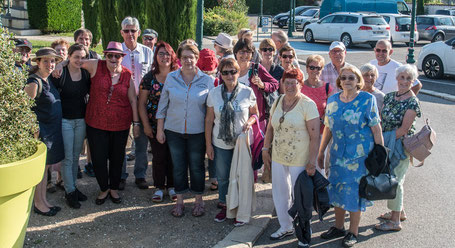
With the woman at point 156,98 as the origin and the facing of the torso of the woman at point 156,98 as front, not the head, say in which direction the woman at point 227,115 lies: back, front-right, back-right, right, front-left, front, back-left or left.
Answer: front-left

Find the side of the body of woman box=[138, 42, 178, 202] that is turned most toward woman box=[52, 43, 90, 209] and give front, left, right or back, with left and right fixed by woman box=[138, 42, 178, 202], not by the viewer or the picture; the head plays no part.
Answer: right

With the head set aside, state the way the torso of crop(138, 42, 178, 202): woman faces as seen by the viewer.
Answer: toward the camera

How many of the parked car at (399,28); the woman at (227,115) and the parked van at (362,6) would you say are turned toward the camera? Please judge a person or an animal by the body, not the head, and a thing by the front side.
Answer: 1

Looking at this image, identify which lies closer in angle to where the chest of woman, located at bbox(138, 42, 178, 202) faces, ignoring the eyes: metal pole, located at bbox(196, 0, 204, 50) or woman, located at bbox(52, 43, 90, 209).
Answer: the woman

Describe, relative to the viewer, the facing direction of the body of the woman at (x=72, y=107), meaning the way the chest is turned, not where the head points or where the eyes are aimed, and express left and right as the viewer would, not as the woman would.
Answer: facing the viewer and to the right of the viewer

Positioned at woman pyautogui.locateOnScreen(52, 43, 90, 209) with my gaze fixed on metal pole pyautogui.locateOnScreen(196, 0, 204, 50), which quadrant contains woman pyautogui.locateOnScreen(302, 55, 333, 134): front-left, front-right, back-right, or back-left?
front-right

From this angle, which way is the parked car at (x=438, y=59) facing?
to the viewer's left

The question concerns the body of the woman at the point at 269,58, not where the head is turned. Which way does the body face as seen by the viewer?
toward the camera

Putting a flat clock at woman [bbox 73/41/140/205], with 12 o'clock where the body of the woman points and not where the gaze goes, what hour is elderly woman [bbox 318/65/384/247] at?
The elderly woman is roughly at 10 o'clock from the woman.

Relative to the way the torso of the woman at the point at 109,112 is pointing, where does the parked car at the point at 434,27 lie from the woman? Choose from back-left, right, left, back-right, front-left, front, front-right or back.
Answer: back-left

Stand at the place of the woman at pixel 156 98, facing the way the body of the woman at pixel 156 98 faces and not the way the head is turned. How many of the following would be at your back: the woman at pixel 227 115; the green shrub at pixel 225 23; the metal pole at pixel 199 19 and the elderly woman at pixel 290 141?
2

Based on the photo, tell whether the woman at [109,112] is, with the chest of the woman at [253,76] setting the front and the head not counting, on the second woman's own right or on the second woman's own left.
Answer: on the second woman's own right
